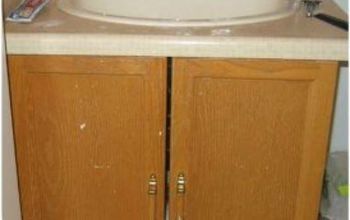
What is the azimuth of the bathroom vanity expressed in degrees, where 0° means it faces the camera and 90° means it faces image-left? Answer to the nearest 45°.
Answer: approximately 0°
